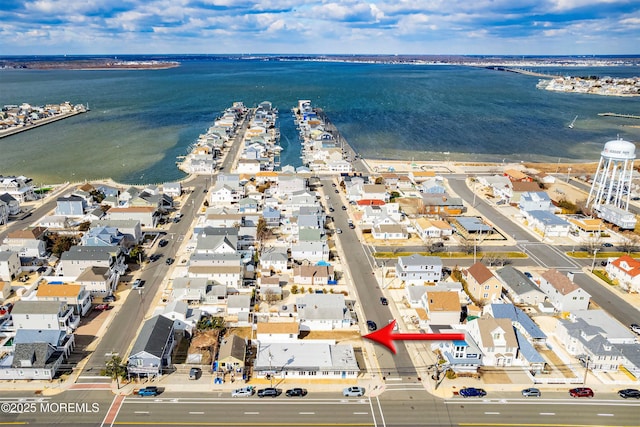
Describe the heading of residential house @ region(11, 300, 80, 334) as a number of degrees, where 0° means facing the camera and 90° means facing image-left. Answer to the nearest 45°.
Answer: approximately 270°

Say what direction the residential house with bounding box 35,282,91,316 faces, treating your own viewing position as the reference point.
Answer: facing to the right of the viewer

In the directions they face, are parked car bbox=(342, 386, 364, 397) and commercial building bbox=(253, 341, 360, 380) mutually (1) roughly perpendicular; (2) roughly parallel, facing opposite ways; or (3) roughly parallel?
roughly perpendicular

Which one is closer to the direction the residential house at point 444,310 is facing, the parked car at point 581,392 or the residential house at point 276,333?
the residential house

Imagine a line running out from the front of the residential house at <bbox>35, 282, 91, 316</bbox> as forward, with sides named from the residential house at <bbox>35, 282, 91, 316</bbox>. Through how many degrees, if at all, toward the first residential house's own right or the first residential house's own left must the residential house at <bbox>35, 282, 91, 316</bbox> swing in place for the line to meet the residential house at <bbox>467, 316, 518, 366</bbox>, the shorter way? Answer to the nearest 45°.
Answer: approximately 45° to the first residential house's own right

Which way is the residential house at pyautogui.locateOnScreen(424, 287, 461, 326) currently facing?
to the viewer's left

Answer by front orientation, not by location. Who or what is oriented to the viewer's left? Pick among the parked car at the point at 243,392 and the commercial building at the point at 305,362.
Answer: the parked car

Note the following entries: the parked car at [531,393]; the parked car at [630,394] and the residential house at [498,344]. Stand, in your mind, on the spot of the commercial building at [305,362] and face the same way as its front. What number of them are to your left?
3
